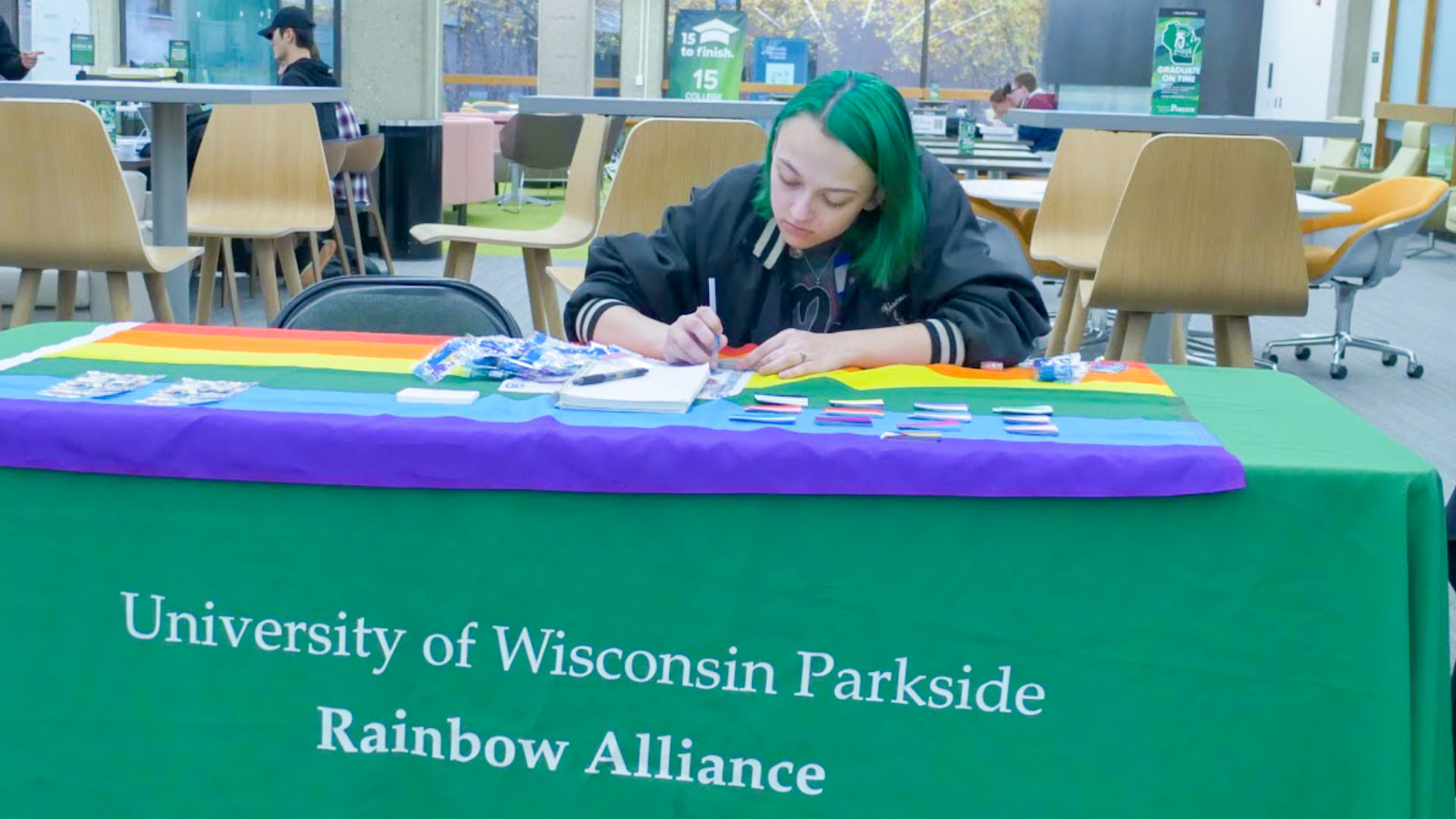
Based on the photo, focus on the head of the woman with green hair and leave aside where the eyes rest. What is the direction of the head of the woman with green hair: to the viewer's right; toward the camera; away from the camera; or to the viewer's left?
toward the camera

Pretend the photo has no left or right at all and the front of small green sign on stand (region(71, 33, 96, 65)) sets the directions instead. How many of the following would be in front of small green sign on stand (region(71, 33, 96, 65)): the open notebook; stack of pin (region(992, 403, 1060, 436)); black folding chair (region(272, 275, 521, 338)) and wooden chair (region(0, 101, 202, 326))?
4

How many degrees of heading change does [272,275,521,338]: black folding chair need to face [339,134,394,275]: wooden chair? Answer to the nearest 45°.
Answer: approximately 180°

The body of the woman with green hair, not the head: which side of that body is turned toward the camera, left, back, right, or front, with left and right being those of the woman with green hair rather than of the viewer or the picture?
front

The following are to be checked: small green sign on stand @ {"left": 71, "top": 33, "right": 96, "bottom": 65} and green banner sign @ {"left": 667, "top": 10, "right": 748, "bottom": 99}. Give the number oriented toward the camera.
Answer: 2

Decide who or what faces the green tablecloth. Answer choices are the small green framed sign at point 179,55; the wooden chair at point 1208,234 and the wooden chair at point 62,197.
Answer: the small green framed sign

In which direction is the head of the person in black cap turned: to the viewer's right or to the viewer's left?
to the viewer's left

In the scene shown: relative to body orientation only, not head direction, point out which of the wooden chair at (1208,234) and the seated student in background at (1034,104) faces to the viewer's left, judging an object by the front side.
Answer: the seated student in background

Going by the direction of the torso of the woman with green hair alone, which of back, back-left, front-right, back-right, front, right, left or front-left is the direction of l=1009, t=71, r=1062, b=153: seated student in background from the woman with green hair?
back

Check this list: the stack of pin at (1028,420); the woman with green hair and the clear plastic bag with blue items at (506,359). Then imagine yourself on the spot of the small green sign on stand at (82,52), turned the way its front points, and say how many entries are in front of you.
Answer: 3

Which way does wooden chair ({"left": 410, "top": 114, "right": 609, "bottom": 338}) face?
to the viewer's left

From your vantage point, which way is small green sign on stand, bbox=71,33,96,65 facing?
toward the camera

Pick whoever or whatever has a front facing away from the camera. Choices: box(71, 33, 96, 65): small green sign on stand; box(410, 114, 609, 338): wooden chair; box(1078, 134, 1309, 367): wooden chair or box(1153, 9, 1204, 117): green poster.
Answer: box(1078, 134, 1309, 367): wooden chair

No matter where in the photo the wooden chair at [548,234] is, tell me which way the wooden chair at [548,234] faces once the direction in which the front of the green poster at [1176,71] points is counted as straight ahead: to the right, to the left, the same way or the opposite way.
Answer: to the right
